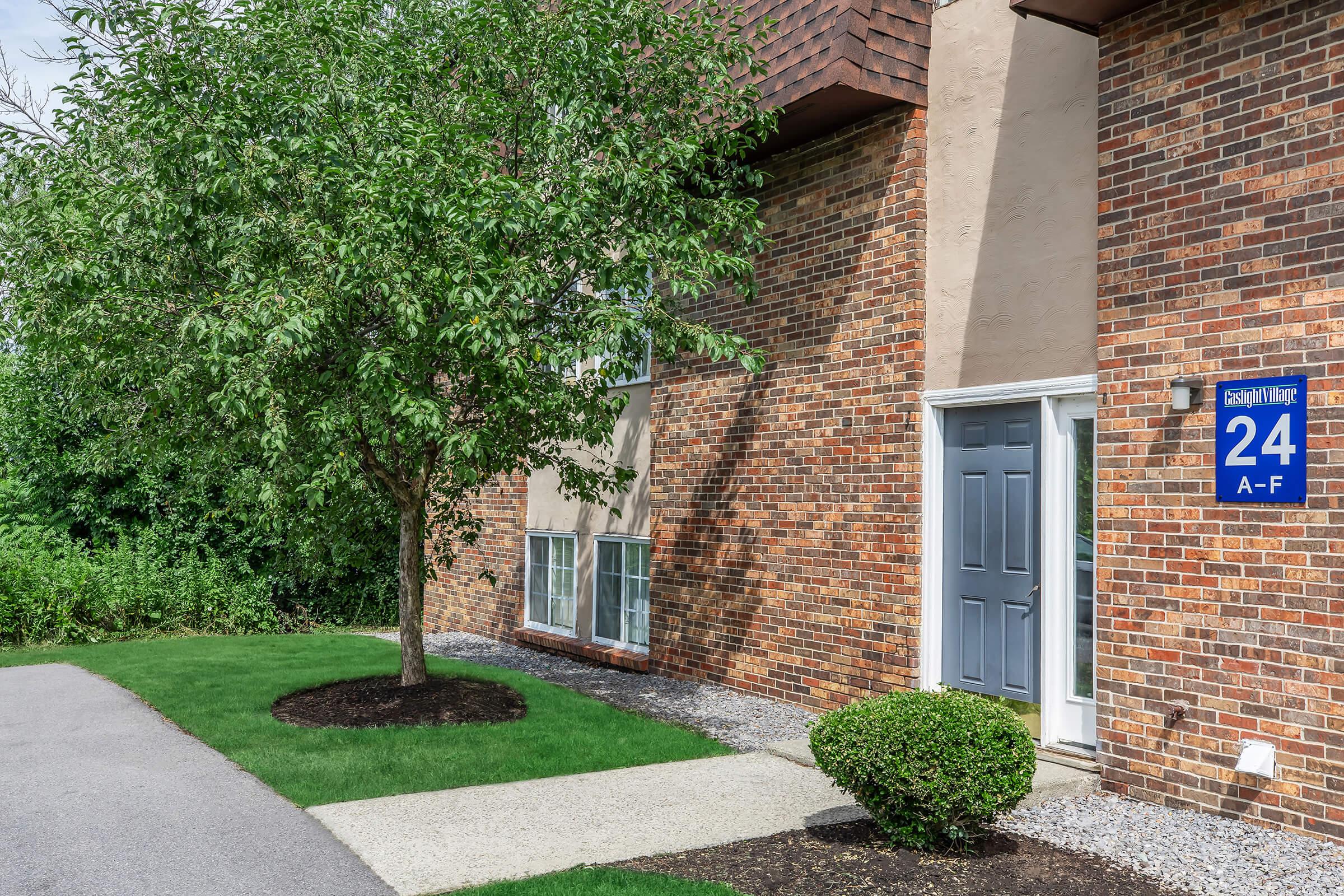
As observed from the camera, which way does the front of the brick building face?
facing the viewer and to the left of the viewer

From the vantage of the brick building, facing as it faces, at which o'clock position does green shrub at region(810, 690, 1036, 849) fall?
The green shrub is roughly at 11 o'clock from the brick building.

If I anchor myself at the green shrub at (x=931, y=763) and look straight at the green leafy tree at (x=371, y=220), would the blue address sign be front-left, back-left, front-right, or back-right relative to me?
back-right

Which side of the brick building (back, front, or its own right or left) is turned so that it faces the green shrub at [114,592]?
right

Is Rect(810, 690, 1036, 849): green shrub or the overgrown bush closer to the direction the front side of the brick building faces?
the green shrub

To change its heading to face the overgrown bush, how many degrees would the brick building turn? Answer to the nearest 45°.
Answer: approximately 90° to its right
